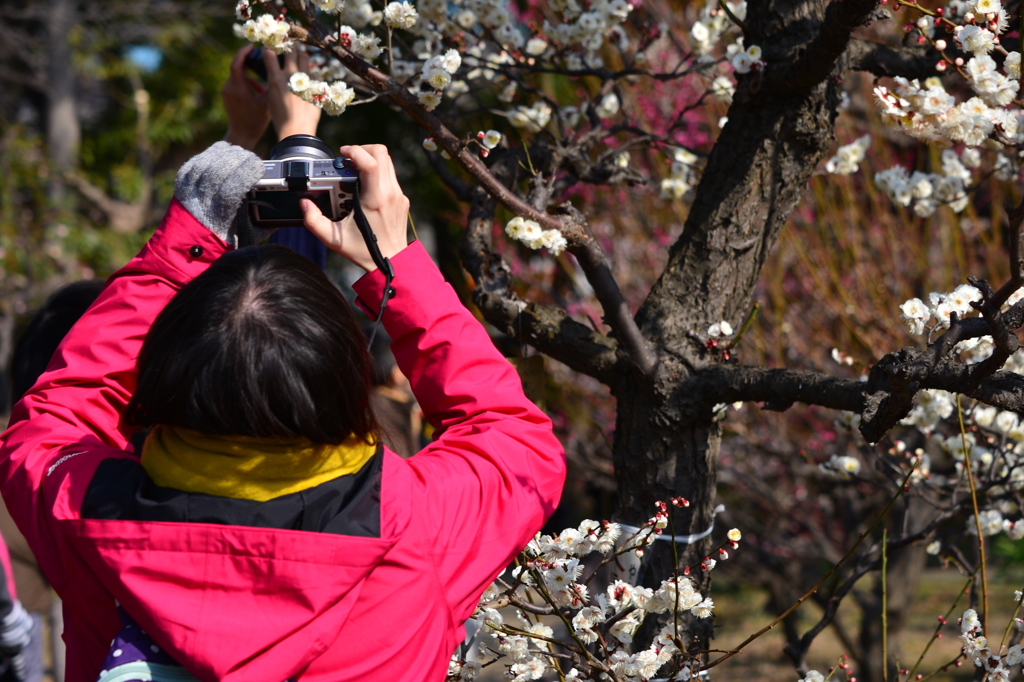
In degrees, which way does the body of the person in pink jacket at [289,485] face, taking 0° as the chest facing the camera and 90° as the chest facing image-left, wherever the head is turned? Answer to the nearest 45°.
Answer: approximately 180°

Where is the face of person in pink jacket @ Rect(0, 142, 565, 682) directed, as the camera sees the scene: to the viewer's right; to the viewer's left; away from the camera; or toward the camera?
away from the camera

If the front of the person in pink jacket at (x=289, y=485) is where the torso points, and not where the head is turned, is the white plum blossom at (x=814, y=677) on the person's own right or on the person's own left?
on the person's own right

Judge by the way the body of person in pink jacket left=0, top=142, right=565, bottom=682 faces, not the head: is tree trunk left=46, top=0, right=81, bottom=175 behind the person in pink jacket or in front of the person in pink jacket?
in front
